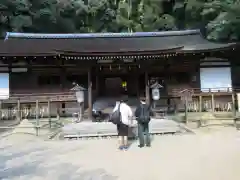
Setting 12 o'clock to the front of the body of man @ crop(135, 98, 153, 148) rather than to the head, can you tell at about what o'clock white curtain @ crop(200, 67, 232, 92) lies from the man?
The white curtain is roughly at 1 o'clock from the man.

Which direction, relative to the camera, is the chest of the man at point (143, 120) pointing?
away from the camera

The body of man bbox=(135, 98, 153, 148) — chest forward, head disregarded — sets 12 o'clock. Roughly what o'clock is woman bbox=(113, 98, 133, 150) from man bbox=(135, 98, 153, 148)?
woman bbox=(113, 98, 133, 150) is roughly at 8 o'clock from man bbox=(135, 98, 153, 148).

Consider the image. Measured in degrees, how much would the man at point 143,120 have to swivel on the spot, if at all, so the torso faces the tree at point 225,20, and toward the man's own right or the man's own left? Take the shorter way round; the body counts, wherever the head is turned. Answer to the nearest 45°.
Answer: approximately 45° to the man's own right

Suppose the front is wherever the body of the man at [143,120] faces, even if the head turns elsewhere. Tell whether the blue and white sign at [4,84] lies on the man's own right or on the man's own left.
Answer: on the man's own left
